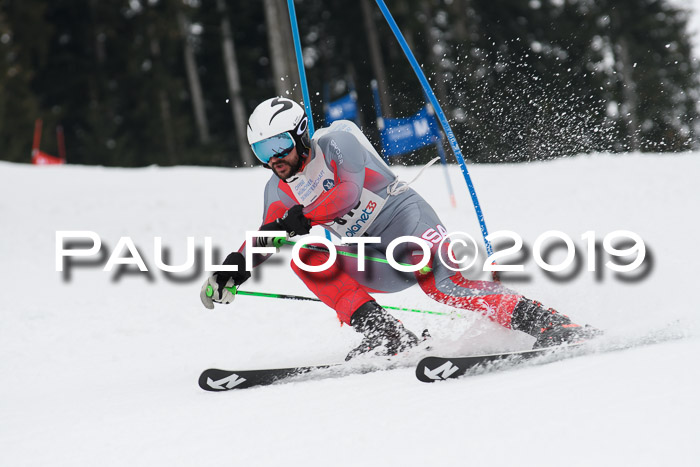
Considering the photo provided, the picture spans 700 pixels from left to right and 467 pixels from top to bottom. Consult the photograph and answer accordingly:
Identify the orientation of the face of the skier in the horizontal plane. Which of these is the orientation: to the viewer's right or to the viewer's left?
to the viewer's left

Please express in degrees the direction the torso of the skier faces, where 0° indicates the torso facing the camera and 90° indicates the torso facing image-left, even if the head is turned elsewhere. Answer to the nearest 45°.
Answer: approximately 45°
